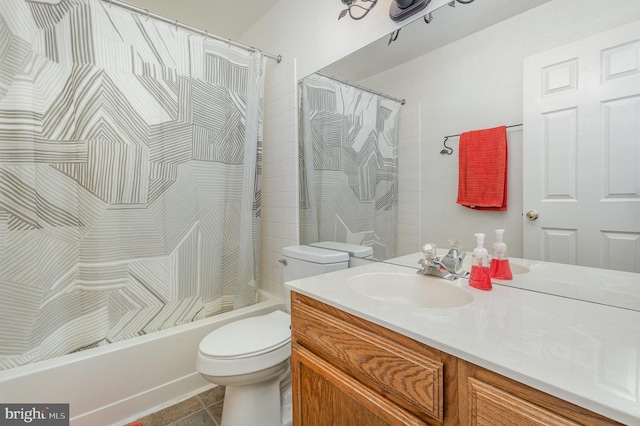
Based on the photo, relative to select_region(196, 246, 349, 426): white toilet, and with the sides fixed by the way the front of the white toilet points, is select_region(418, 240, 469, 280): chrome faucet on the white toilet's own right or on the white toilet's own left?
on the white toilet's own left

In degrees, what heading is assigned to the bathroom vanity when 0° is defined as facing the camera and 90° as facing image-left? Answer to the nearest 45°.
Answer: approximately 45°

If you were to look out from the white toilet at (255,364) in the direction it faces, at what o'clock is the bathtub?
The bathtub is roughly at 2 o'clock from the white toilet.

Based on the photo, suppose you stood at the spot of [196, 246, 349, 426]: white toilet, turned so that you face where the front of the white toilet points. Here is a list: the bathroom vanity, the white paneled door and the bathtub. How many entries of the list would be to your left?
2
